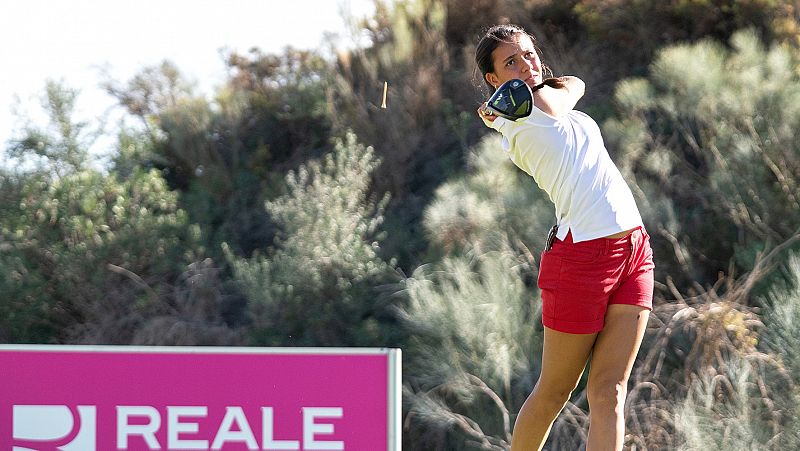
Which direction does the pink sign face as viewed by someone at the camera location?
facing the viewer

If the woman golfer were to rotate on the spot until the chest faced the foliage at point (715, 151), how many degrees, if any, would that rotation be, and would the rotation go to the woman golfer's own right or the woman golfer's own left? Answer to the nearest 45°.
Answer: approximately 135° to the woman golfer's own left

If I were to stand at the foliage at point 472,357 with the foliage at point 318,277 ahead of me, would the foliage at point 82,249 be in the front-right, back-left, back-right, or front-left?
front-left

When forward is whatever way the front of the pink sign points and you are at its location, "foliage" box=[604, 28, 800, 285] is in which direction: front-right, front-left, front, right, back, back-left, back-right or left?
back-left

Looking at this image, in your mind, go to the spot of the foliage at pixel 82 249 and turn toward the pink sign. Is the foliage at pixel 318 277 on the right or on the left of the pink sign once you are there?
left

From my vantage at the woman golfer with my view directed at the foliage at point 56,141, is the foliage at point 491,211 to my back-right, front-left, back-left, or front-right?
front-right

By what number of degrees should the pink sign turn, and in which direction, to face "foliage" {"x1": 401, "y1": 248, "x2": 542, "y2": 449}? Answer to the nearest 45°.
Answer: approximately 135° to its left

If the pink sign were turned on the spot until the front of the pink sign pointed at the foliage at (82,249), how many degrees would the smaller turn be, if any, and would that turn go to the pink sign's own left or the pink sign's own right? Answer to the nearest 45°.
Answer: approximately 180°

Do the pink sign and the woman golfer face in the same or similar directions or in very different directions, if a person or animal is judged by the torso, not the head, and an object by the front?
same or similar directions
